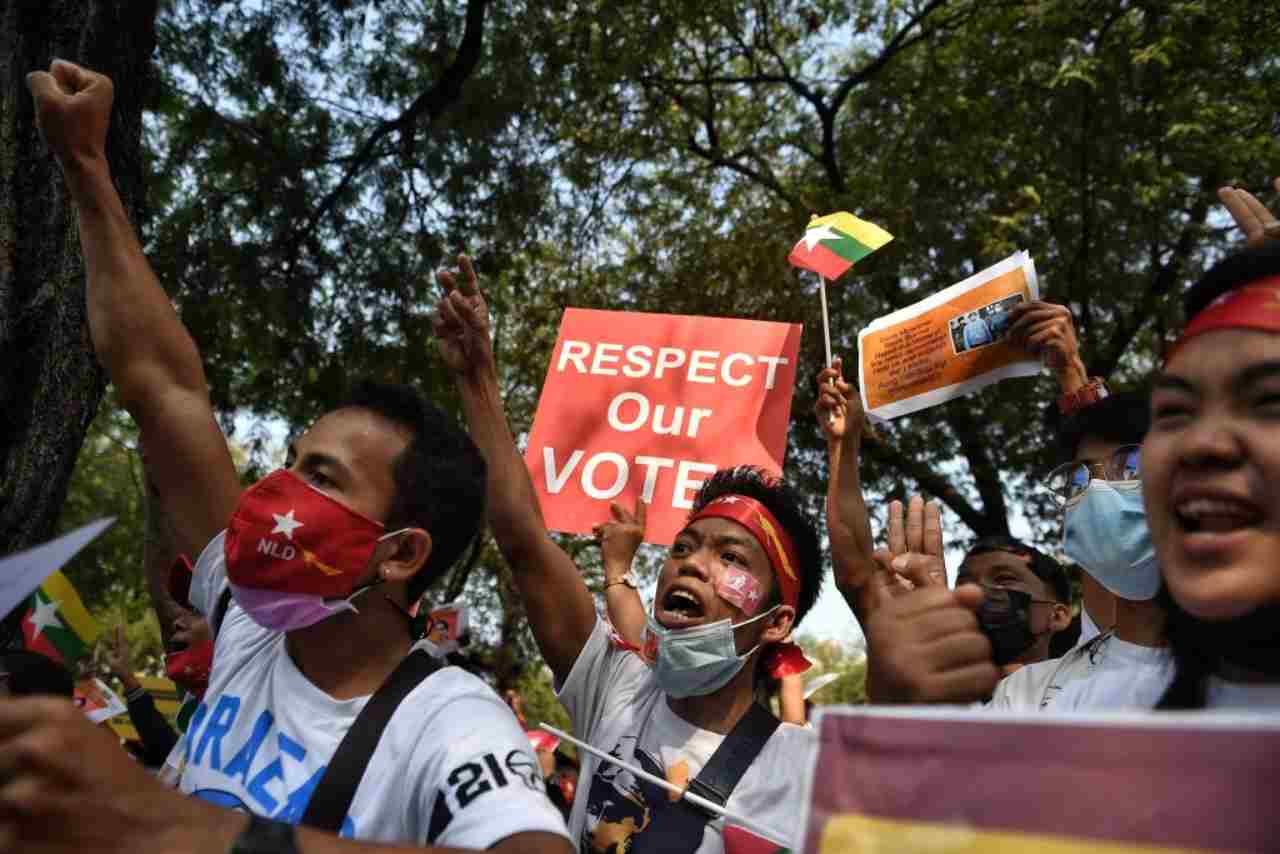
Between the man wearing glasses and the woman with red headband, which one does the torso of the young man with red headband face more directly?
the woman with red headband

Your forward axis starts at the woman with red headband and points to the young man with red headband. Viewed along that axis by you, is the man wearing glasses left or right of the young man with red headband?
right

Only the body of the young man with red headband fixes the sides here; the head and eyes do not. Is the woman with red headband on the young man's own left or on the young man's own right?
on the young man's own left

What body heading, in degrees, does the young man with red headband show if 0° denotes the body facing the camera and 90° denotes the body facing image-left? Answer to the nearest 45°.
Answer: approximately 45°

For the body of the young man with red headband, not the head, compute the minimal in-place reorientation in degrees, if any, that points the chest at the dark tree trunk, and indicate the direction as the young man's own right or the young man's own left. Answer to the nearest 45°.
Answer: approximately 45° to the young man's own right

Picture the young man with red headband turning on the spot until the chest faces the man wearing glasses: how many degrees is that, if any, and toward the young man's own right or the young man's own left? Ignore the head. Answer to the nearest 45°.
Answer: approximately 135° to the young man's own left
